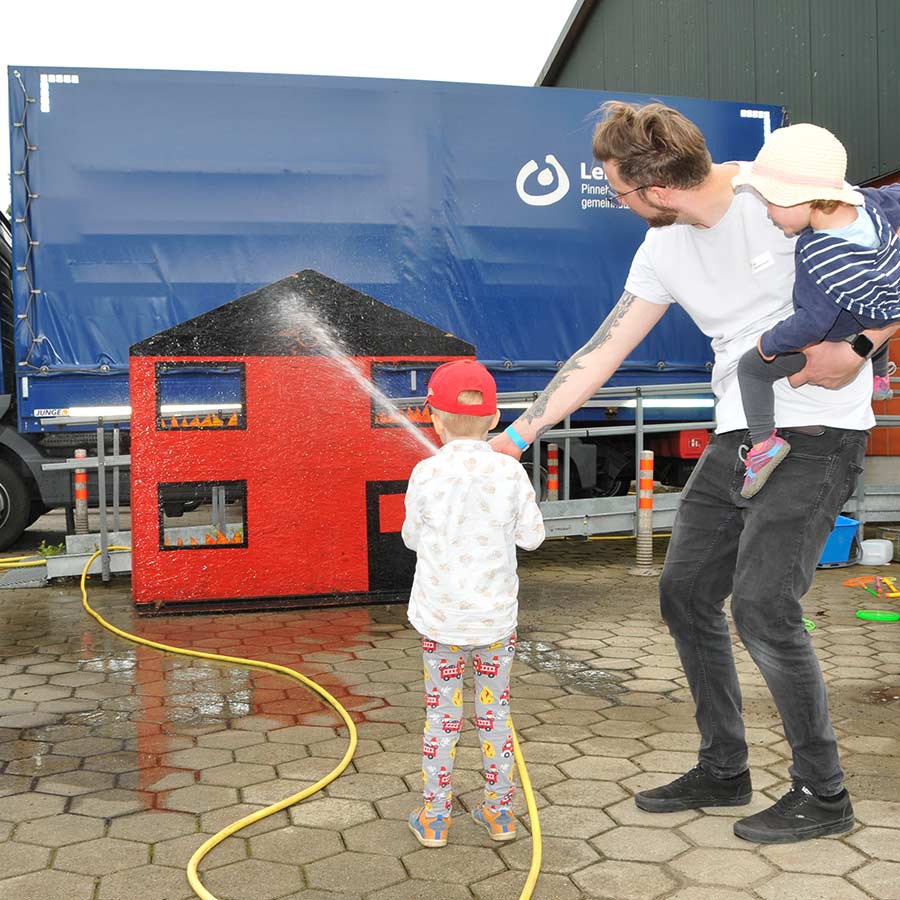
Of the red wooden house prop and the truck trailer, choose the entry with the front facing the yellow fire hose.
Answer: the red wooden house prop

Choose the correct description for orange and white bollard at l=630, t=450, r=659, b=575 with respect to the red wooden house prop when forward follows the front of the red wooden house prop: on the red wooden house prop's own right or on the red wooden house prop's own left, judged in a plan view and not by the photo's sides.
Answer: on the red wooden house prop's own left

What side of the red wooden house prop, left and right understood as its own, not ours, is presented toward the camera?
front

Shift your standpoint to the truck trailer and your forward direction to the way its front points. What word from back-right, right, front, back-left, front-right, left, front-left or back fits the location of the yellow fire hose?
left

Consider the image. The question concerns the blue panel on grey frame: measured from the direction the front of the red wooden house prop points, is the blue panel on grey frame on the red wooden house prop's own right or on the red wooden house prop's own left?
on the red wooden house prop's own left

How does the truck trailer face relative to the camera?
to the viewer's left

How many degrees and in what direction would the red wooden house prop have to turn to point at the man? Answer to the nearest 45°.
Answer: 0° — it already faces them

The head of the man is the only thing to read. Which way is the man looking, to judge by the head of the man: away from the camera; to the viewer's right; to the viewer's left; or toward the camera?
to the viewer's left

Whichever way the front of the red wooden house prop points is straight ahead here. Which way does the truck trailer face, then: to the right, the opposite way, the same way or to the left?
to the right

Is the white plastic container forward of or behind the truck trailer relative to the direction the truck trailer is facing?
behind

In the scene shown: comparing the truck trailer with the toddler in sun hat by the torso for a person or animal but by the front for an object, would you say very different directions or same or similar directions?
same or similar directions

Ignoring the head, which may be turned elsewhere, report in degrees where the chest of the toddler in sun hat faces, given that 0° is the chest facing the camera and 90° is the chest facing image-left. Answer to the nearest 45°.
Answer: approximately 90°

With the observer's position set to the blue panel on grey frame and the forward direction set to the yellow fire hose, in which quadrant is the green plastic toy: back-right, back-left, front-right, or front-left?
front-left
